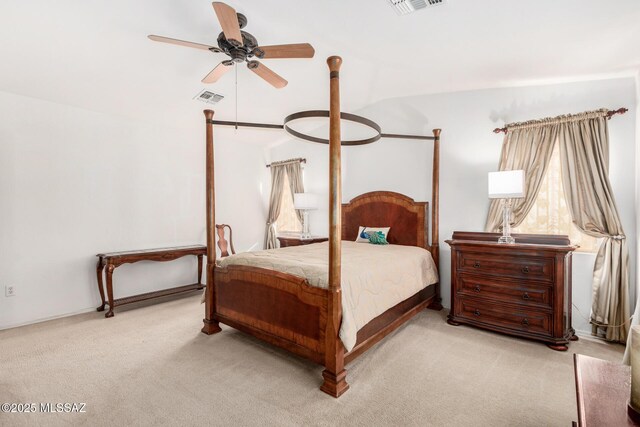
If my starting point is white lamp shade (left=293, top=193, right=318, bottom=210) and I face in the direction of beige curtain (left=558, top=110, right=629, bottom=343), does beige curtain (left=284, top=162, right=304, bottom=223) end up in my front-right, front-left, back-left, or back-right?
back-left

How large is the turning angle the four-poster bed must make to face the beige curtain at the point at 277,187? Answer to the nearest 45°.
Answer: approximately 135° to its right

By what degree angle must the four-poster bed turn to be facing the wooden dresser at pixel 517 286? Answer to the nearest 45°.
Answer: approximately 135° to its left

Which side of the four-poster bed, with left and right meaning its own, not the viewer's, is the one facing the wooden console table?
right

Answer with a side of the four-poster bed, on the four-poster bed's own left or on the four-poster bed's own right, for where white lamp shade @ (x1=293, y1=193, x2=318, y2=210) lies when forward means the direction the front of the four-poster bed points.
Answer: on the four-poster bed's own right

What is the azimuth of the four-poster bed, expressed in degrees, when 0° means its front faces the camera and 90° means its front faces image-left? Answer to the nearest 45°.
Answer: approximately 45°

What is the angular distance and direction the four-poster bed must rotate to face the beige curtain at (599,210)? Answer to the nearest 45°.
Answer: approximately 135° to its left
